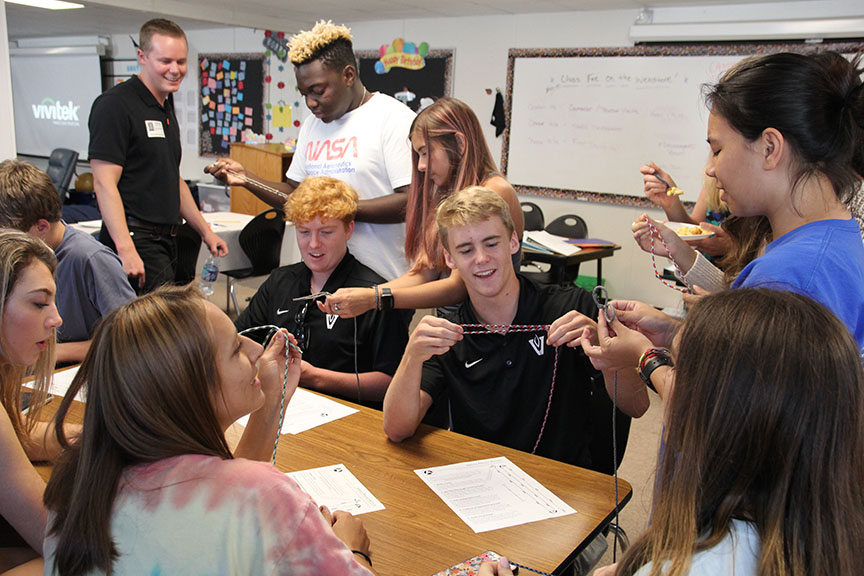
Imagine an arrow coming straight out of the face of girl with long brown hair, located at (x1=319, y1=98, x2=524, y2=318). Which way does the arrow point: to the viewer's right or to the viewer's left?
to the viewer's left

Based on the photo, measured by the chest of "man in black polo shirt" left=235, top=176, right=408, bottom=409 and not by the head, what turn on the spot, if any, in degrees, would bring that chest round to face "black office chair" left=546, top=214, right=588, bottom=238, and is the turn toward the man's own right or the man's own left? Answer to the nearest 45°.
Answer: approximately 180°

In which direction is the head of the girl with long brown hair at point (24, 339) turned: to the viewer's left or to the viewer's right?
to the viewer's right

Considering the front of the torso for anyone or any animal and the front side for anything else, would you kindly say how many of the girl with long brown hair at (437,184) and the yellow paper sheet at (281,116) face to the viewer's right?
0

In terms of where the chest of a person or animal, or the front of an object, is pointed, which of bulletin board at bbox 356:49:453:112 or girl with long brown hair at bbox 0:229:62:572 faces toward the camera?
the bulletin board

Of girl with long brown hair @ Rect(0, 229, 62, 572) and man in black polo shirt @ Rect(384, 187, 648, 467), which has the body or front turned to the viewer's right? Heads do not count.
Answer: the girl with long brown hair

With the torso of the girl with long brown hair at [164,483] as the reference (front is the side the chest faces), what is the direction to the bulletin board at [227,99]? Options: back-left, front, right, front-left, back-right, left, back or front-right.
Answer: front-left

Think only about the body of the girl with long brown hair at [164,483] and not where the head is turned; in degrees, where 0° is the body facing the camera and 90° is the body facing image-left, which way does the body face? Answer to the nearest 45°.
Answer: approximately 225°

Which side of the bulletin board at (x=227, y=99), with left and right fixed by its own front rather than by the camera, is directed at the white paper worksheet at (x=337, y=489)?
front

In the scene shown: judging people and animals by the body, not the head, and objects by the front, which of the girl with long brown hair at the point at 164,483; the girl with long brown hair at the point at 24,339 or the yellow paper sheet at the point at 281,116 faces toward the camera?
the yellow paper sheet

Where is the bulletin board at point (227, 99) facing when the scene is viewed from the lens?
facing the viewer

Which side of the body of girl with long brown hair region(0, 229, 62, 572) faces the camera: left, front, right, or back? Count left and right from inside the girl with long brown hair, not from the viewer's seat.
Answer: right

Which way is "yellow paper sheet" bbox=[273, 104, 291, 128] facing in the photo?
toward the camera

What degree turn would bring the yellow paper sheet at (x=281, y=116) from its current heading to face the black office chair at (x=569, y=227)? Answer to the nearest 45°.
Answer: approximately 45° to its left
